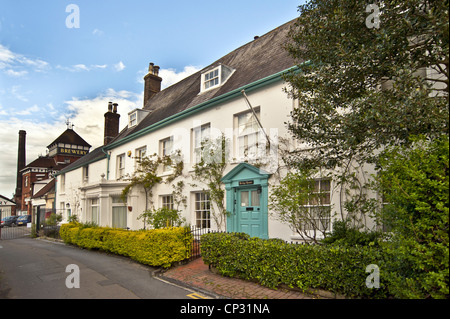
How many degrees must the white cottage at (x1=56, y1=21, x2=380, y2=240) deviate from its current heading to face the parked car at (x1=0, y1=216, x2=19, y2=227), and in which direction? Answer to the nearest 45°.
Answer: approximately 90° to its right

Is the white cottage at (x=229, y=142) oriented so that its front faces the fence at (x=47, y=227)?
no

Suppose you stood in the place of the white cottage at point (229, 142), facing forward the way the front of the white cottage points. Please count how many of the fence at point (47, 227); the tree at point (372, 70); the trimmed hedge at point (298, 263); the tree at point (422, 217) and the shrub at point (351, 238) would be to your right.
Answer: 1

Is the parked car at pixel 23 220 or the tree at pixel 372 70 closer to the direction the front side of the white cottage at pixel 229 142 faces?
the tree

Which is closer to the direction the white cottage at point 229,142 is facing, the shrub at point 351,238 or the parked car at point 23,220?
the shrub

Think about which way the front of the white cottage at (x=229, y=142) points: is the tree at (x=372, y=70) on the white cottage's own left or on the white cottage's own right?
on the white cottage's own left

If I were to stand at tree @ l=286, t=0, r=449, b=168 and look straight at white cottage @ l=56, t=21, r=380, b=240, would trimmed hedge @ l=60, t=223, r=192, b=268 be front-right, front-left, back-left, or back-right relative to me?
front-left

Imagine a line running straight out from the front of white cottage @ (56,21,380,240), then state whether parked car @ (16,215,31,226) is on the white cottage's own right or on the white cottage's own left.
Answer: on the white cottage's own right

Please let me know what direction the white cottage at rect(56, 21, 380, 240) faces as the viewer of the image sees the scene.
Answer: facing the viewer and to the left of the viewer

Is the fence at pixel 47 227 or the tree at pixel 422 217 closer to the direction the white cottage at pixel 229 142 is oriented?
the tree

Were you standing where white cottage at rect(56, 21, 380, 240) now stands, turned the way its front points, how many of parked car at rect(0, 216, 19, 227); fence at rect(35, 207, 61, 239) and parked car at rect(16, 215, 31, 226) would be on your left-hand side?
0

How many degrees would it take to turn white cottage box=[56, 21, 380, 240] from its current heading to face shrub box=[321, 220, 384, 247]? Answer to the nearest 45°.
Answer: approximately 45° to its left
